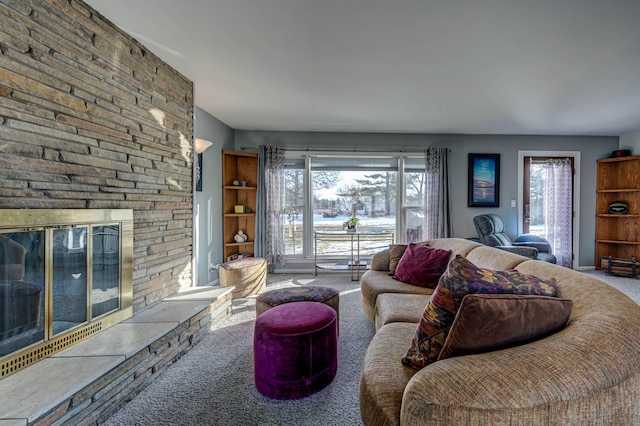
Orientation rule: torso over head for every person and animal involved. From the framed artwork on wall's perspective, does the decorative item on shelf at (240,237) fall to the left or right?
on its right

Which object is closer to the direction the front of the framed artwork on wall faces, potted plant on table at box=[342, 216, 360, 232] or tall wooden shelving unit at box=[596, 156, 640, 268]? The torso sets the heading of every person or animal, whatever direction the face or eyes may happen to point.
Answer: the potted plant on table

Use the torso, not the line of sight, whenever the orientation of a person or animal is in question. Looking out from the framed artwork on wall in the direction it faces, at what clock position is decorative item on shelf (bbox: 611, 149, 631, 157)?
The decorative item on shelf is roughly at 8 o'clock from the framed artwork on wall.

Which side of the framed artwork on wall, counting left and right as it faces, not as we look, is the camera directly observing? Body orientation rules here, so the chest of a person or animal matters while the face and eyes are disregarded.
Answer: front

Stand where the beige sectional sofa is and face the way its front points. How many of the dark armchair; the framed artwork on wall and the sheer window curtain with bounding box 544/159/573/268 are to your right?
3

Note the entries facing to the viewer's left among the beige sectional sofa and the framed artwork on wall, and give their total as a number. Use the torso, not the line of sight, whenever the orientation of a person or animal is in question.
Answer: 1

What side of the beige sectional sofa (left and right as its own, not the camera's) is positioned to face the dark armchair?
right

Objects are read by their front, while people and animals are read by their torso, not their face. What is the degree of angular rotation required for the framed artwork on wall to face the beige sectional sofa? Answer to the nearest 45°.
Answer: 0° — it already faces it

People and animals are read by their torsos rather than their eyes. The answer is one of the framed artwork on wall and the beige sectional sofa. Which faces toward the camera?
the framed artwork on wall

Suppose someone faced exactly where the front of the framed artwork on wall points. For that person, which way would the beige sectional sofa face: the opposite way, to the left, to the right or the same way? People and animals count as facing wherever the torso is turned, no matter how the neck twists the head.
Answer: to the right

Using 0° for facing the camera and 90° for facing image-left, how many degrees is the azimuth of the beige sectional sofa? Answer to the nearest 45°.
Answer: approximately 90°

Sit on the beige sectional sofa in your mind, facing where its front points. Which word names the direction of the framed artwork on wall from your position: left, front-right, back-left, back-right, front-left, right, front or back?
right

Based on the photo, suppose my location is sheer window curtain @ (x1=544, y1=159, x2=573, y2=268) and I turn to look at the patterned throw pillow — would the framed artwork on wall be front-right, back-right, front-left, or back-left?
front-right
